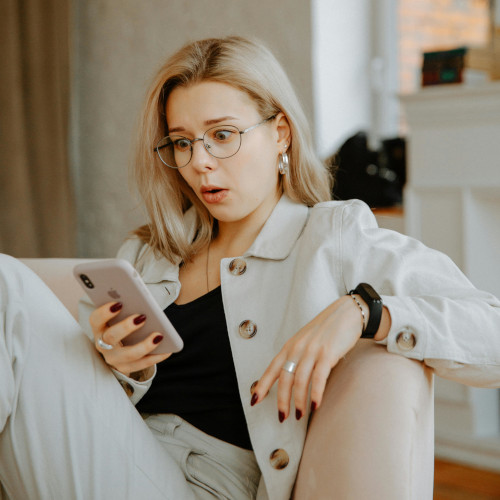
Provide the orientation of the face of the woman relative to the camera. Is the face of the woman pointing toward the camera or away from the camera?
toward the camera

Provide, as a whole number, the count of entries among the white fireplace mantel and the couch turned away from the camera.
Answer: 0

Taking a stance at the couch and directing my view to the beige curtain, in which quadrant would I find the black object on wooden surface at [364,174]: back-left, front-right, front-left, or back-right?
front-right

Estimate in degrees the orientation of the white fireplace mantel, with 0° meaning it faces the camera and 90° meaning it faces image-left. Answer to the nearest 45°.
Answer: approximately 45°

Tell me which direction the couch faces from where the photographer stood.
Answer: facing the viewer

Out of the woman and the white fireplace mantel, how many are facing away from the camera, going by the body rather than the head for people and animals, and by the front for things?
0

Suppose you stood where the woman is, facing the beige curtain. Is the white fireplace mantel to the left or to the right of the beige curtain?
right

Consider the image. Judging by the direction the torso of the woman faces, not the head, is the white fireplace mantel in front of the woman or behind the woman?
behind

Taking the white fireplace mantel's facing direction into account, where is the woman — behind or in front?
in front

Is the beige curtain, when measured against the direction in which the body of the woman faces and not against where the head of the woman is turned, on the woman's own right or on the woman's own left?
on the woman's own right

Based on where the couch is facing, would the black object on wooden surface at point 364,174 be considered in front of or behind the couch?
behind

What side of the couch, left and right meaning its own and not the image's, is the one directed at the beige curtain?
back
